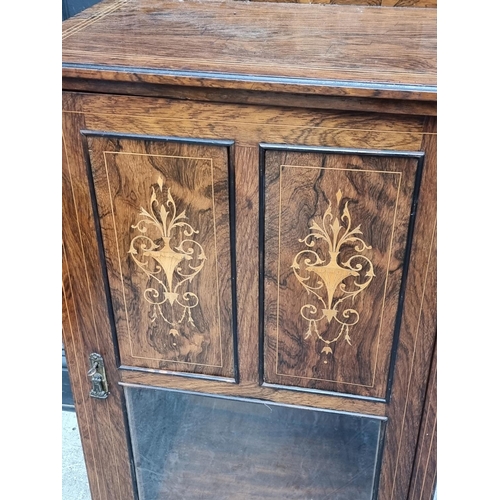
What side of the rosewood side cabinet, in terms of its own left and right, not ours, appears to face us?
front
